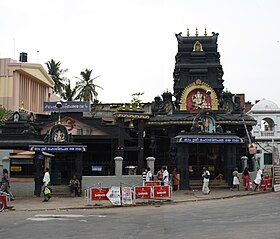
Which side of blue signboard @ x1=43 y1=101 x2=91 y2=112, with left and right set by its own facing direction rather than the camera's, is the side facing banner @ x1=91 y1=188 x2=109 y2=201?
front

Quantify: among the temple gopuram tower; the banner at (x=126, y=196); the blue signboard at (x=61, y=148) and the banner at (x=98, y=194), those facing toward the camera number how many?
4

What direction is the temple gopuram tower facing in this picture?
toward the camera

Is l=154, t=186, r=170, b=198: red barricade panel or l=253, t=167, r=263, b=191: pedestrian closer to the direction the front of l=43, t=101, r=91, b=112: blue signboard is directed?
the red barricade panel

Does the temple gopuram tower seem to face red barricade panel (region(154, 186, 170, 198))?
yes

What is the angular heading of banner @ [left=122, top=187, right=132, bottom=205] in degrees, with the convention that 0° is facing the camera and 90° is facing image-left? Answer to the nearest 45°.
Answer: approximately 0°

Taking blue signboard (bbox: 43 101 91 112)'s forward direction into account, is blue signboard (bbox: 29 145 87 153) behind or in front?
in front

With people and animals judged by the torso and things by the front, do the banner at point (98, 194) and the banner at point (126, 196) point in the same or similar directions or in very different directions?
same or similar directions

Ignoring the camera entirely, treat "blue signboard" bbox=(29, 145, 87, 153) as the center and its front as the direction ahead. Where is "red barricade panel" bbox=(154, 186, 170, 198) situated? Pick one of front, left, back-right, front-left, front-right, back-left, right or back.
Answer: front-left

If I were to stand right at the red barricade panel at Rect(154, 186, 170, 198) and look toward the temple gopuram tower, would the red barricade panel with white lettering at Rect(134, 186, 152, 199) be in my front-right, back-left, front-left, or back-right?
back-left

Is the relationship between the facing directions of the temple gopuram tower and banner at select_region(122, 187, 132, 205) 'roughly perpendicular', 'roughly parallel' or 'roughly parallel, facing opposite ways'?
roughly parallel

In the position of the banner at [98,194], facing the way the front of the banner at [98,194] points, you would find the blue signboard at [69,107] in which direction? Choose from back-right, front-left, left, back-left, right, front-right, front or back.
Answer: back

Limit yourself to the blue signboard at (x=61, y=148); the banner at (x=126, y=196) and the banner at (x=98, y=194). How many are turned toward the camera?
3

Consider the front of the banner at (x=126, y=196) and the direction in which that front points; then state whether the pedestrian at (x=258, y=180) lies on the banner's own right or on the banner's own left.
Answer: on the banner's own left

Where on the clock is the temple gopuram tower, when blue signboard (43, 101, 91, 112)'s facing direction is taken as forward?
The temple gopuram tower is roughly at 9 o'clock from the blue signboard.

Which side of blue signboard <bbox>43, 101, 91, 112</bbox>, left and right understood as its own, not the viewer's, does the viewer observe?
front

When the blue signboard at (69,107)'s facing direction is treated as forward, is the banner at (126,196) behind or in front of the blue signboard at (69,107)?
in front
